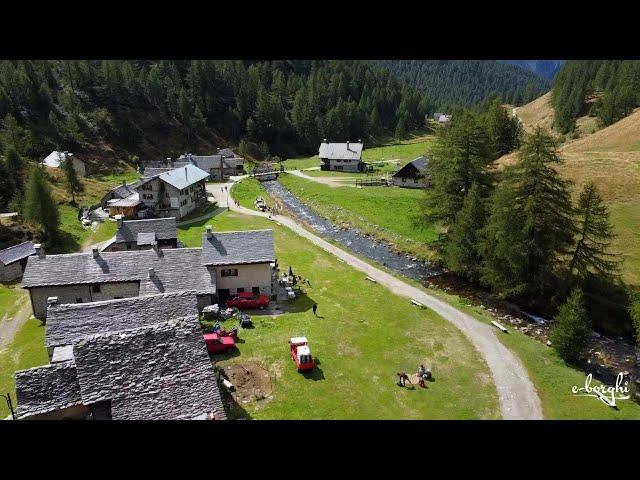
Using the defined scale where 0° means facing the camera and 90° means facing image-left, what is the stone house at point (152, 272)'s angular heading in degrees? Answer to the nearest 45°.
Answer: approximately 0°

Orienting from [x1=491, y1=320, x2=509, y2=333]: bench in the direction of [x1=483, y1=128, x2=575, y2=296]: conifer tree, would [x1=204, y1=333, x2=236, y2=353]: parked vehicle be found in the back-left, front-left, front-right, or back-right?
back-left

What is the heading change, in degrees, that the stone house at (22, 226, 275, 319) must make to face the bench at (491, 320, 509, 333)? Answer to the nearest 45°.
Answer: approximately 45° to its left

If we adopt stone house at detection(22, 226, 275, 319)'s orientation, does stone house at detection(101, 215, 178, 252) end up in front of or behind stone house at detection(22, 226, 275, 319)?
behind

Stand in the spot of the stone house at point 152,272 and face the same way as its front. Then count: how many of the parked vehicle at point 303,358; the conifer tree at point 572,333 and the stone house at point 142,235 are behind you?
1

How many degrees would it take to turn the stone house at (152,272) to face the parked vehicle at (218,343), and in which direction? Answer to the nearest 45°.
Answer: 0° — it already faces it

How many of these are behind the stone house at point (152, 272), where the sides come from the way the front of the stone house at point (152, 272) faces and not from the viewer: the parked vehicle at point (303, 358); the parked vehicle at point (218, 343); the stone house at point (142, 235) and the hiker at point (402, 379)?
1

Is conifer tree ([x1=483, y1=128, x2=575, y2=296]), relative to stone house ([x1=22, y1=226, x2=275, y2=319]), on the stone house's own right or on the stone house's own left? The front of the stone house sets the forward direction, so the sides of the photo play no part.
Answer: on the stone house's own left

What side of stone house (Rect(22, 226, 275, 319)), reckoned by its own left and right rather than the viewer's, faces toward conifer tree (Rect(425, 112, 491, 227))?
left

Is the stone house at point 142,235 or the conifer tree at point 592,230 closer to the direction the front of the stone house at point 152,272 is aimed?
the conifer tree

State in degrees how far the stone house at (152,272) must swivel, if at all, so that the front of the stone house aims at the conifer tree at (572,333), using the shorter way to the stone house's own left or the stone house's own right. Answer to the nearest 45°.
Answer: approximately 45° to the stone house's own left

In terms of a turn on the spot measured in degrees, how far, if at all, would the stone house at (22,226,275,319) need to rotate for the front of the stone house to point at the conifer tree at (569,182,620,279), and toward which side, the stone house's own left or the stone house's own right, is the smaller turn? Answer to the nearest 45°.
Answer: approximately 90° to the stone house's own left

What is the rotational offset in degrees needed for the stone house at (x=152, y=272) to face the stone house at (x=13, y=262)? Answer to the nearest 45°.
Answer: approximately 135° to its right
